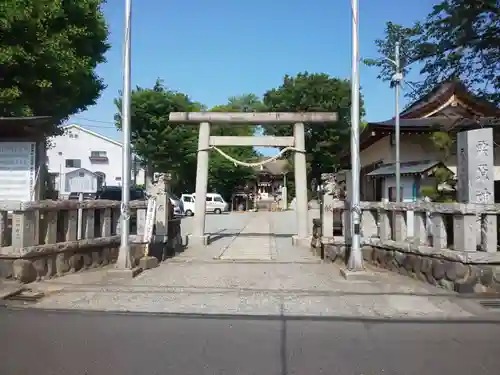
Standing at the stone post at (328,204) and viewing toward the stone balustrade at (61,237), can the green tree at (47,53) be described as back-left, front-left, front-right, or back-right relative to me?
front-right

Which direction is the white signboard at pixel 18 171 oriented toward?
toward the camera

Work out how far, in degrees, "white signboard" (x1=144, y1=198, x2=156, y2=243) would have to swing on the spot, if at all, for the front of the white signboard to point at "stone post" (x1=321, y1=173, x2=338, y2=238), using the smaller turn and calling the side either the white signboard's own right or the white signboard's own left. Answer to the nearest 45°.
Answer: approximately 90° to the white signboard's own left

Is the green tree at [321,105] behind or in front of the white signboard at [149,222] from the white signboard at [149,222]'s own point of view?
behind

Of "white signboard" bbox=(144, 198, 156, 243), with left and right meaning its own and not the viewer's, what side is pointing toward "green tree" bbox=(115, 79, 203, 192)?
back

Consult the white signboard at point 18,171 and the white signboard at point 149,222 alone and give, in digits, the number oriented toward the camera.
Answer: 2

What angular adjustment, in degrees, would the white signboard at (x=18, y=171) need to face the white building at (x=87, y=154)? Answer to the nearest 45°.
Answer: approximately 180°

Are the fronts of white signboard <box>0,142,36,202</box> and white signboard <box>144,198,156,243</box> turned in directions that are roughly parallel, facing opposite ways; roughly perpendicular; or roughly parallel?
roughly parallel

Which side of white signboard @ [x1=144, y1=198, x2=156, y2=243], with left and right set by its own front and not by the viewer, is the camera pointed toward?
front

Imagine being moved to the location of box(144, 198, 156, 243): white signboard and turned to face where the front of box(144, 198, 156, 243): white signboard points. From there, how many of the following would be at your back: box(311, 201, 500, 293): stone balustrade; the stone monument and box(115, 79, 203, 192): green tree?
1

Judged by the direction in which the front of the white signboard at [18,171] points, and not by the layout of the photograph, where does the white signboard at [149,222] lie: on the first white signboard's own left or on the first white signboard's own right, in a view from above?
on the first white signboard's own left

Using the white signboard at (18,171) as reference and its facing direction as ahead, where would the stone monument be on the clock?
The stone monument is roughly at 10 o'clock from the white signboard.
